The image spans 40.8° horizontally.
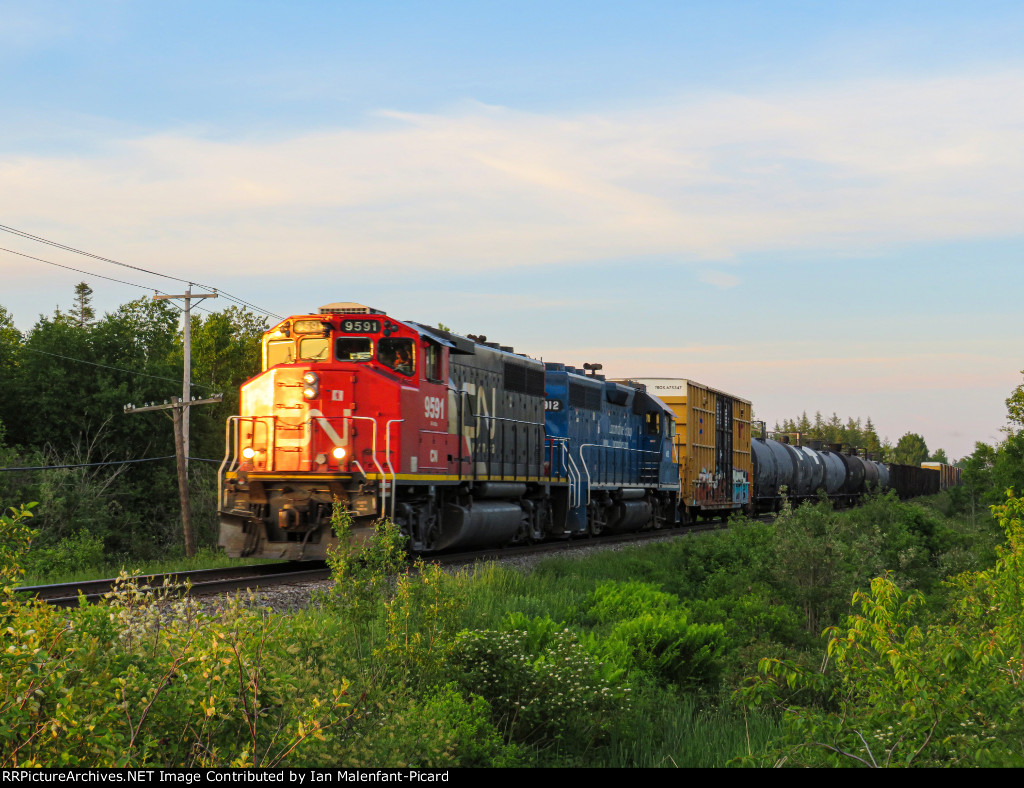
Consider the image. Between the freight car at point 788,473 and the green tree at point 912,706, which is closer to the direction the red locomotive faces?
the green tree

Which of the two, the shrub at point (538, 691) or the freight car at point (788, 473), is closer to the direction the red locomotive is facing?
the shrub

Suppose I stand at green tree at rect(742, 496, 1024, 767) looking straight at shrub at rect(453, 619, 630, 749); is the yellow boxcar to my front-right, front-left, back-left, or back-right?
front-right

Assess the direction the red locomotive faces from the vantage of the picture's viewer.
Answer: facing the viewer and to the left of the viewer

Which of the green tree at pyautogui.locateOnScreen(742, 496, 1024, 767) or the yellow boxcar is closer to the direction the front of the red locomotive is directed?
the green tree

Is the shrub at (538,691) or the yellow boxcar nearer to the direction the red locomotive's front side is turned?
the shrub

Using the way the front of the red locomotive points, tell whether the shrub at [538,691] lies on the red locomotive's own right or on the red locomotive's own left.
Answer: on the red locomotive's own left

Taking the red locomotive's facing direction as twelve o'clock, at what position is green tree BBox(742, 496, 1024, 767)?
The green tree is roughly at 10 o'clock from the red locomotive.

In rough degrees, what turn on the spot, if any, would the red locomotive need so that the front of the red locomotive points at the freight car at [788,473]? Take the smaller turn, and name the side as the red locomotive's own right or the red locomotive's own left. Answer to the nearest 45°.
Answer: approximately 180°

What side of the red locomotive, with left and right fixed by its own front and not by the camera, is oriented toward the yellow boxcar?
back
